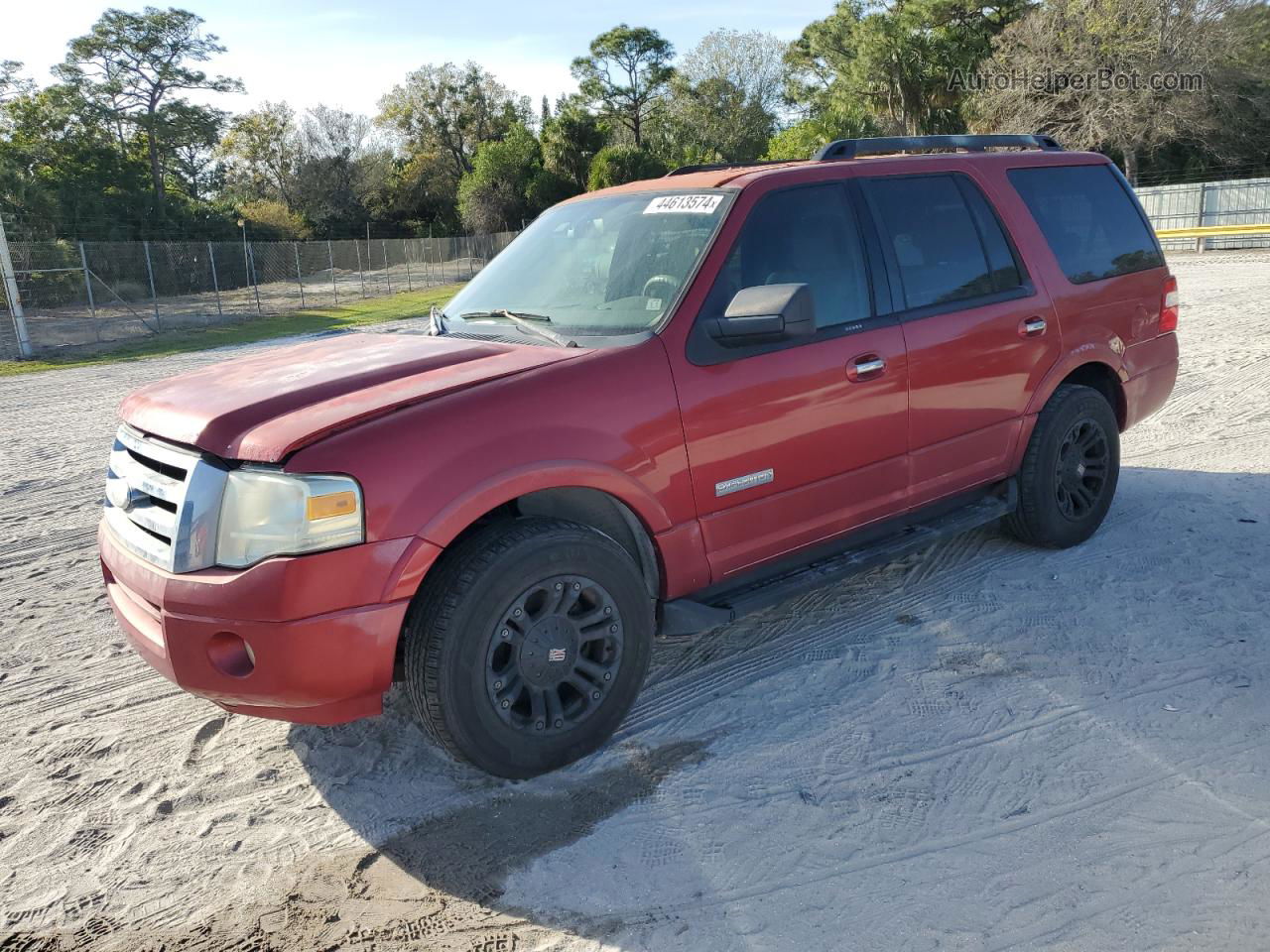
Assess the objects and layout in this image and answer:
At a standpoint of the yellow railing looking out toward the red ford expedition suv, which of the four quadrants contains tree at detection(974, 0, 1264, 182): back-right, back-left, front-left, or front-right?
back-right

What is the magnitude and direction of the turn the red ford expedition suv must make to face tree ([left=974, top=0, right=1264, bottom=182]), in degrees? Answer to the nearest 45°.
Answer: approximately 180°

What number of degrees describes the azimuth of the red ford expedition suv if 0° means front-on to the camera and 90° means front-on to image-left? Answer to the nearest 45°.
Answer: approximately 45°

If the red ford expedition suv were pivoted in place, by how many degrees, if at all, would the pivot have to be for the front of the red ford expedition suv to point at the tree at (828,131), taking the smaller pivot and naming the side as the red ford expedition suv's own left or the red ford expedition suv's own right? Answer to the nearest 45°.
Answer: approximately 135° to the red ford expedition suv's own right

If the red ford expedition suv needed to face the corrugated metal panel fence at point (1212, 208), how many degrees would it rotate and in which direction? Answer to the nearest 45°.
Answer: approximately 180°

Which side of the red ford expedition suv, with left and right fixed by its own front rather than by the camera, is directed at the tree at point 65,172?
right

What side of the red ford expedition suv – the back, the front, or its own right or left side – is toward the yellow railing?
back
